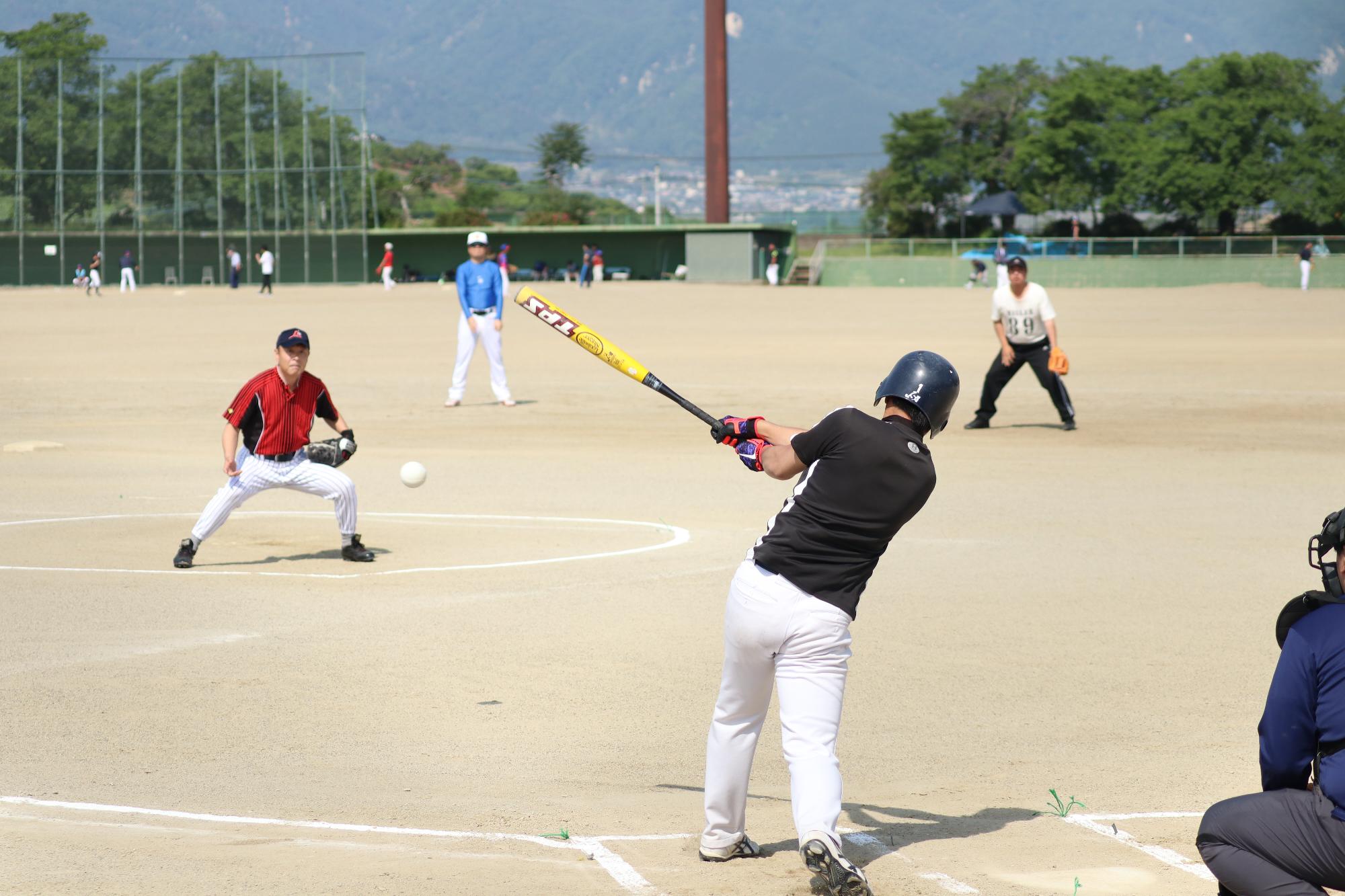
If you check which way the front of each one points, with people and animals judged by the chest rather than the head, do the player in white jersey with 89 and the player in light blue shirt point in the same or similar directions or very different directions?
same or similar directions

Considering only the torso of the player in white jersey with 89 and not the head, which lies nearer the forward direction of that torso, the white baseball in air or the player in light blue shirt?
the white baseball in air

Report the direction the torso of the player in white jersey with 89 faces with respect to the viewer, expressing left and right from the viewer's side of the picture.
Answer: facing the viewer

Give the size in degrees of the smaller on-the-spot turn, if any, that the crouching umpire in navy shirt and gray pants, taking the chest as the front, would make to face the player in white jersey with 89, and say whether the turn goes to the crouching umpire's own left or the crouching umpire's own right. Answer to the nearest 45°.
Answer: approximately 45° to the crouching umpire's own right

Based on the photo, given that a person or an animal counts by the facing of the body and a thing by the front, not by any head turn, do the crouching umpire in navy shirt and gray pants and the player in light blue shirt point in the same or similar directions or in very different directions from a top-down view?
very different directions

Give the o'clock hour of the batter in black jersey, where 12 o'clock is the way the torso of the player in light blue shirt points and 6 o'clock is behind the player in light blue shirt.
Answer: The batter in black jersey is roughly at 12 o'clock from the player in light blue shirt.

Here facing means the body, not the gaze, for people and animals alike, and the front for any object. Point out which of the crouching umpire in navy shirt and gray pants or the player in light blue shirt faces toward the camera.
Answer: the player in light blue shirt

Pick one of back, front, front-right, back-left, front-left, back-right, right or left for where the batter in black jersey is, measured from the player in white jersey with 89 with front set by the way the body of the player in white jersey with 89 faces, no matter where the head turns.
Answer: front

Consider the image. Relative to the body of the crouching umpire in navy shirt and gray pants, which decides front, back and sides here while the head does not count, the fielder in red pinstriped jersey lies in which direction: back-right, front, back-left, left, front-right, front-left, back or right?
front

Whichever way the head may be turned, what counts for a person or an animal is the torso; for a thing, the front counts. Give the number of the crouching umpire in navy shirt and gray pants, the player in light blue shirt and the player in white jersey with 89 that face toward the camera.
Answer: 2

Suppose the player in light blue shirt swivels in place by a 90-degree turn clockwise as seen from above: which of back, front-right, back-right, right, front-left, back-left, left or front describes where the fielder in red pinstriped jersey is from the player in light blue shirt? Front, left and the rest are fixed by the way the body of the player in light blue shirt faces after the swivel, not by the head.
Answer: left

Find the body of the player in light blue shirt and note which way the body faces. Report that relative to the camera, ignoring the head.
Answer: toward the camera

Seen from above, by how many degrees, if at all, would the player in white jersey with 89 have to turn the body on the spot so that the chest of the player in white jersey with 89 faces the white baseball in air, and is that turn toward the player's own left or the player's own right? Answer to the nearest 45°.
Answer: approximately 45° to the player's own right

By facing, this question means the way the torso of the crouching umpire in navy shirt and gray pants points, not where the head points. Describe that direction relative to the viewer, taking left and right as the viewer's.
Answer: facing away from the viewer and to the left of the viewer
